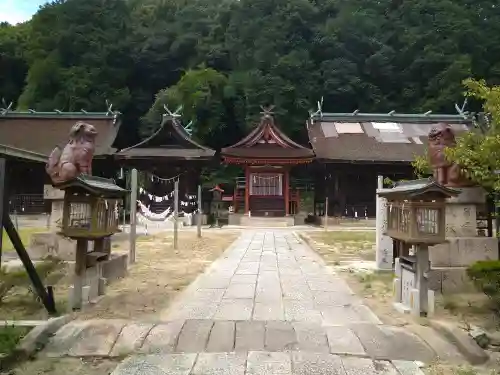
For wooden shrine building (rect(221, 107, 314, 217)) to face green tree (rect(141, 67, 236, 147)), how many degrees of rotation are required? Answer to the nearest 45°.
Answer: approximately 135° to its right

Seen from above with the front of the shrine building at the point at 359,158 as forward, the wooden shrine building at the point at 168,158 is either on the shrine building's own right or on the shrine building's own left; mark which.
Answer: on the shrine building's own right

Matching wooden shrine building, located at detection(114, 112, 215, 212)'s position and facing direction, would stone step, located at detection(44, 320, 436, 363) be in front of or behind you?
in front

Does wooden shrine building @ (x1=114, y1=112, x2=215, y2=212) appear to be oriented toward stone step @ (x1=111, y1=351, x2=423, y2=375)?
yes

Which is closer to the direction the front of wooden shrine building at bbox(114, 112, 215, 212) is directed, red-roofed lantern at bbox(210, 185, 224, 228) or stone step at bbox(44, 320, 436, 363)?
the stone step

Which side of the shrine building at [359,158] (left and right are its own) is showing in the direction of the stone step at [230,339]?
front

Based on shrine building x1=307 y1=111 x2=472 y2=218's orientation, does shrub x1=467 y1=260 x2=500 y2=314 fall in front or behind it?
in front

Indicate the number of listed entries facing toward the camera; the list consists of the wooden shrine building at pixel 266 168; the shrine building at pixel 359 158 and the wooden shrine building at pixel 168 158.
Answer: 3

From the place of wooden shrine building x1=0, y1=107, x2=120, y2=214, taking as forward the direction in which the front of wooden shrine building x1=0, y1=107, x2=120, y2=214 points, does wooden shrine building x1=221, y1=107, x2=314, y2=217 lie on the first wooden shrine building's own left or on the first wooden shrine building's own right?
on the first wooden shrine building's own left
